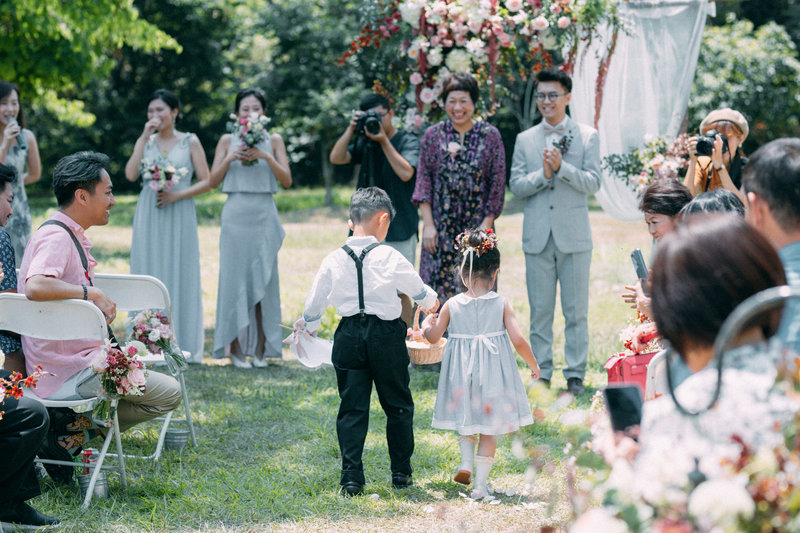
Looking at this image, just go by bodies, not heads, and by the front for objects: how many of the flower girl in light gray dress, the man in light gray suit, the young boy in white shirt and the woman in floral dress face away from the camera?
2

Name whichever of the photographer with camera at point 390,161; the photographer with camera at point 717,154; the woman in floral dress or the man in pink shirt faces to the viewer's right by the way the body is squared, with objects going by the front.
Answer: the man in pink shirt

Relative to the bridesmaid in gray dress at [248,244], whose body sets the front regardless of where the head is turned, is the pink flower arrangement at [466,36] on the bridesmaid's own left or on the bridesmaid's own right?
on the bridesmaid's own left

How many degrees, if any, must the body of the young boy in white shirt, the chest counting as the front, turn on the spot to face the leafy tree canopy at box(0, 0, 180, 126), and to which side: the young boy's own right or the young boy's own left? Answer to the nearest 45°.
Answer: approximately 45° to the young boy's own left

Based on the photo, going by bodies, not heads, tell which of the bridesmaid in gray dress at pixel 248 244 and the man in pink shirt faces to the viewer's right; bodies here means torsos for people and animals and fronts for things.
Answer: the man in pink shirt

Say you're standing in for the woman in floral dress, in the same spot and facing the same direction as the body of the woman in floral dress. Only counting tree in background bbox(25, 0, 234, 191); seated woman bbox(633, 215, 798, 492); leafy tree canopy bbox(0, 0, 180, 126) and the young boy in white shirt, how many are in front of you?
2

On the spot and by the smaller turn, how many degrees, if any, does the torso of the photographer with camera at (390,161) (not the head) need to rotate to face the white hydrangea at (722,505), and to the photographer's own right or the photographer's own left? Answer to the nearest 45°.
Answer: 0° — they already face it

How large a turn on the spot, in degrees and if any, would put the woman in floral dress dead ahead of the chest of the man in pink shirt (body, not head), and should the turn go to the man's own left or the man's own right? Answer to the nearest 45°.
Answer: approximately 45° to the man's own left

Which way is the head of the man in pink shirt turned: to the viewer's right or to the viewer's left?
to the viewer's right

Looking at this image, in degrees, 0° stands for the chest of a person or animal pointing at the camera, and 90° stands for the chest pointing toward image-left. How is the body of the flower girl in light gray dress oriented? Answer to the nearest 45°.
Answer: approximately 180°

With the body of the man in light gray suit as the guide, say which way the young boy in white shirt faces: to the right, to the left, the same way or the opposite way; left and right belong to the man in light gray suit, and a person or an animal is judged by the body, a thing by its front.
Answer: the opposite way

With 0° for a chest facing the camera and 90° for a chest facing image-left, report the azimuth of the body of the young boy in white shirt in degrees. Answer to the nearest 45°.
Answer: approximately 180°

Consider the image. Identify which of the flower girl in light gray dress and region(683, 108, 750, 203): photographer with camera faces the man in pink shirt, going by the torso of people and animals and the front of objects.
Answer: the photographer with camera
